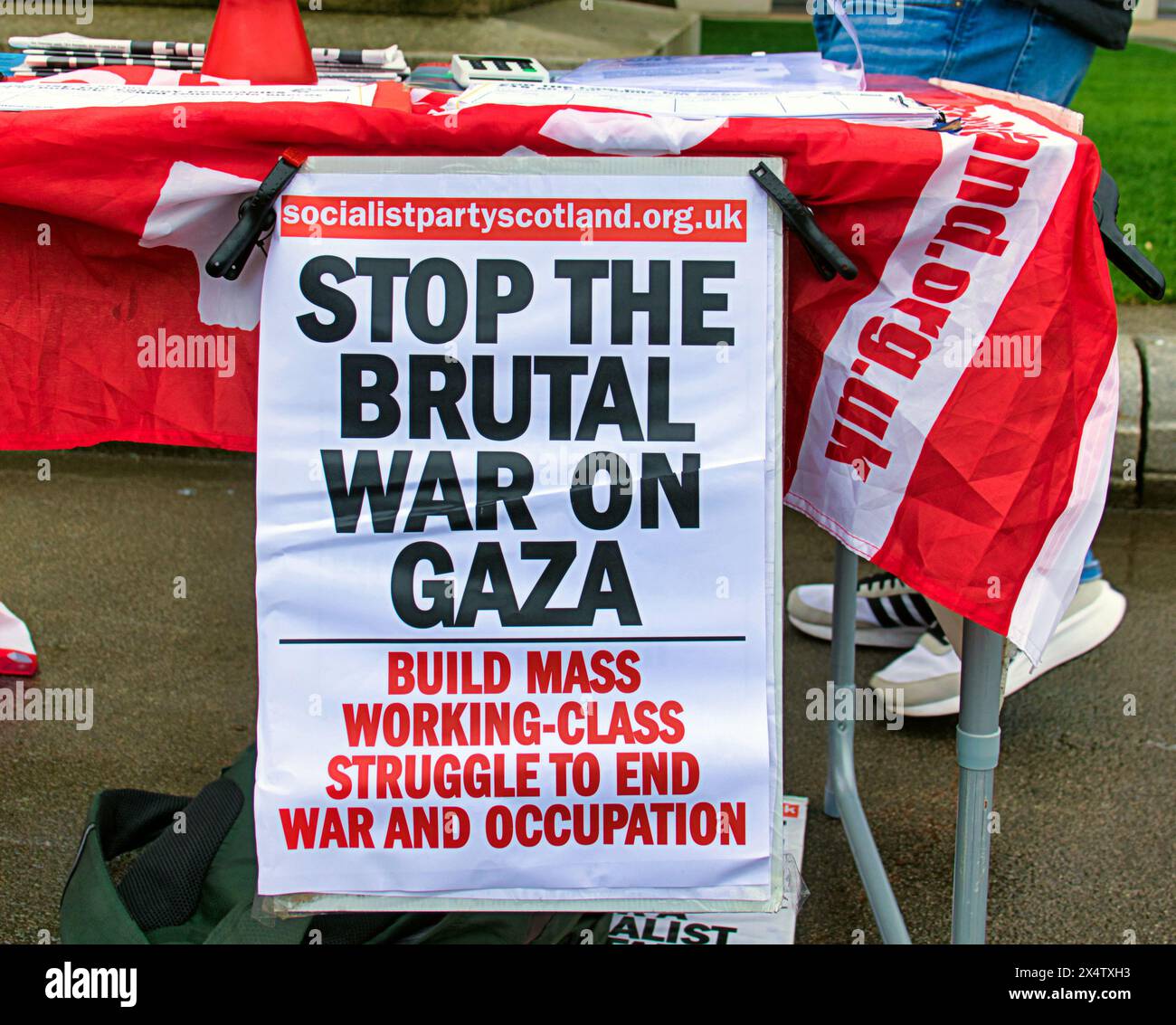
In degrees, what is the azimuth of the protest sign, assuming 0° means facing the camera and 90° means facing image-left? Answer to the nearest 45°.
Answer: approximately 0°

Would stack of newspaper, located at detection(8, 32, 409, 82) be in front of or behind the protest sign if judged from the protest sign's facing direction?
behind
